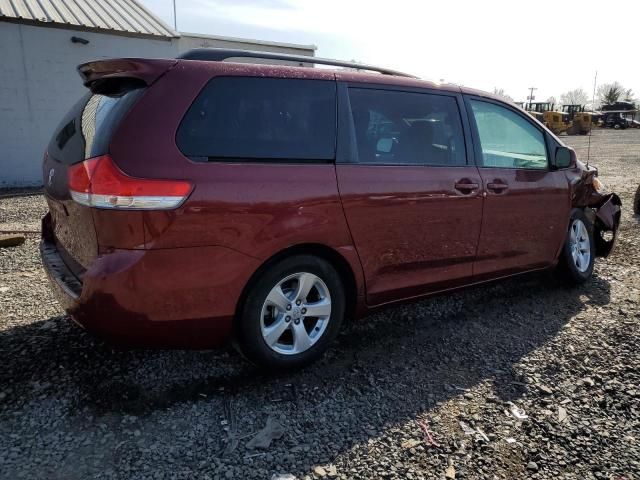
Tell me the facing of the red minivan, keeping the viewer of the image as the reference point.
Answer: facing away from the viewer and to the right of the viewer
